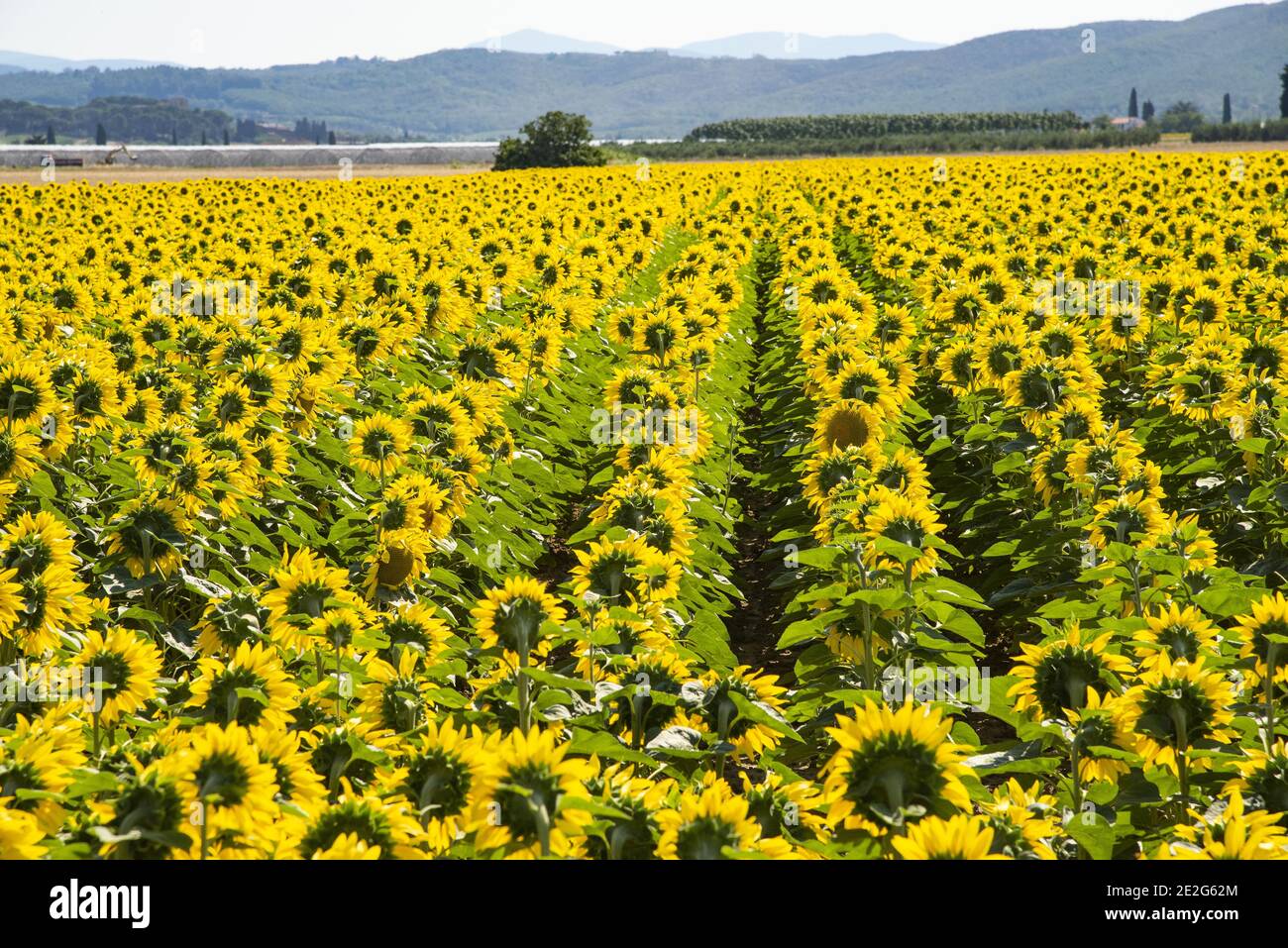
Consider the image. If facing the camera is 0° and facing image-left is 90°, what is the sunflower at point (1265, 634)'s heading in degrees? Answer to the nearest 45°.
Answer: approximately 180°

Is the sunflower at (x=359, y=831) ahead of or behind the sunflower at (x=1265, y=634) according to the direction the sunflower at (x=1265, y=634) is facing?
behind

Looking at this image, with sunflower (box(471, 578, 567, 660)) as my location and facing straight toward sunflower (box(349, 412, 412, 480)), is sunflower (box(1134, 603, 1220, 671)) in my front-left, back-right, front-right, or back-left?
back-right

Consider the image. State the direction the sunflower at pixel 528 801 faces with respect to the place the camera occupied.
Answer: facing away from the viewer

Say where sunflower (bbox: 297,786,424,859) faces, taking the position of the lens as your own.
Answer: facing away from the viewer

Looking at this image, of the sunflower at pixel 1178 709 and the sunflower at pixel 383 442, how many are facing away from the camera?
2

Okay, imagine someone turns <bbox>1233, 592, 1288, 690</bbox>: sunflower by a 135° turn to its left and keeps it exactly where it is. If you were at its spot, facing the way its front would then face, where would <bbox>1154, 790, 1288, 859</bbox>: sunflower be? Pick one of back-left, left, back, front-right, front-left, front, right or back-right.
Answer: front-left

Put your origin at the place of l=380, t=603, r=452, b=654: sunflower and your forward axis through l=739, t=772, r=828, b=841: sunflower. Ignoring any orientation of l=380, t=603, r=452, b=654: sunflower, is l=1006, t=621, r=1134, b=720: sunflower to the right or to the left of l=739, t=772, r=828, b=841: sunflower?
left

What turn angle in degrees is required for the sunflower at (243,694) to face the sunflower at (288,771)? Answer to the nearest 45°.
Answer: approximately 180°

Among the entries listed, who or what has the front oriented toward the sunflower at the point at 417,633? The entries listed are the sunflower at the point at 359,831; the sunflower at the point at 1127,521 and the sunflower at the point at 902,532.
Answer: the sunflower at the point at 359,831

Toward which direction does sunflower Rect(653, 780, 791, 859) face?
away from the camera

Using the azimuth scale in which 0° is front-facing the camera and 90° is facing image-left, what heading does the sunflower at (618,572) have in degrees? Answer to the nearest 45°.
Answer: approximately 180°

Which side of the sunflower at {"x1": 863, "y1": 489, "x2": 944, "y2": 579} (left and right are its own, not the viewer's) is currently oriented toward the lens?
back

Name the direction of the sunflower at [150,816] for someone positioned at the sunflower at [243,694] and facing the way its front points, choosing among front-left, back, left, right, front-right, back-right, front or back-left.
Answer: back
